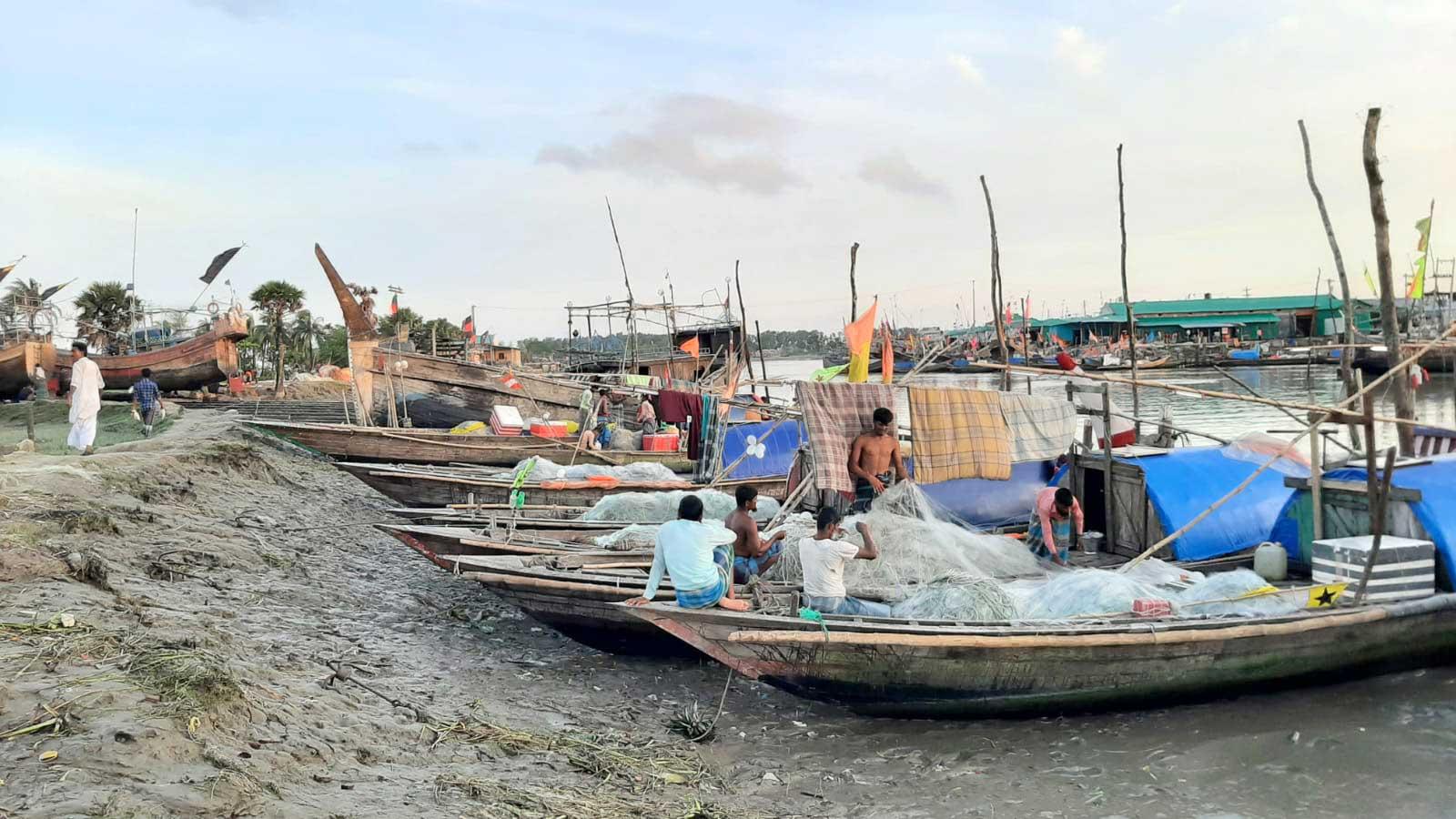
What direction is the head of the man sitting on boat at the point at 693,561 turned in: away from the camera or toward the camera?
away from the camera

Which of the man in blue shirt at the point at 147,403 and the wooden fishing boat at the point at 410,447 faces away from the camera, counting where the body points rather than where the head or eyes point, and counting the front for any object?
the man in blue shirt

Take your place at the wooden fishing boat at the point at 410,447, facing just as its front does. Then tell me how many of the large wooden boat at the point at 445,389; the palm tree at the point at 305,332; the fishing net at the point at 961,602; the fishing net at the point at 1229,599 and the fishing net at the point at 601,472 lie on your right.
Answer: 2

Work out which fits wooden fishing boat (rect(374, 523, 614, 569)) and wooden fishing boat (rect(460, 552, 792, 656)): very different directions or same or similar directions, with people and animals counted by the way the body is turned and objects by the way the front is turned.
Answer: same or similar directions

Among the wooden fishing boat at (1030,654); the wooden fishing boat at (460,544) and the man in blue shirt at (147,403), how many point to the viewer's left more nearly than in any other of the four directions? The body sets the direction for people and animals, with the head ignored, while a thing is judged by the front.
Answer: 2

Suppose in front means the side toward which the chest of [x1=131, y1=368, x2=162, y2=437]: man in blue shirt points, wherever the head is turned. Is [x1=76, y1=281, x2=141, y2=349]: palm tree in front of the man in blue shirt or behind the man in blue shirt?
in front

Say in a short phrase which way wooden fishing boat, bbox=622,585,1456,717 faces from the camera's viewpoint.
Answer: facing to the left of the viewer

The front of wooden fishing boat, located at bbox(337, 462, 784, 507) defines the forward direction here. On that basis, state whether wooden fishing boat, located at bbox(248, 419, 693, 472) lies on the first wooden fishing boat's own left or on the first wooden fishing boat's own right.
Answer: on the first wooden fishing boat's own right

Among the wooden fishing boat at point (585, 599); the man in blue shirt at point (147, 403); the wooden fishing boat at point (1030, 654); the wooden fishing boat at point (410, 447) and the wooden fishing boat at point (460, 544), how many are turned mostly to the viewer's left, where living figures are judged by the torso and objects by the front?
4

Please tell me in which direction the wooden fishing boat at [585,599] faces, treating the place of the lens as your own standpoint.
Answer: facing to the left of the viewer

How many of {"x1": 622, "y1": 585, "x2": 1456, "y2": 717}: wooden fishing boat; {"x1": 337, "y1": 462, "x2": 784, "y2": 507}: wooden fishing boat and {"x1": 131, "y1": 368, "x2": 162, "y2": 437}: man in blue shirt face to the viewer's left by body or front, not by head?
2

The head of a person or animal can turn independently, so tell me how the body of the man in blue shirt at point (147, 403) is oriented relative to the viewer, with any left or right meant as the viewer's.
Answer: facing away from the viewer

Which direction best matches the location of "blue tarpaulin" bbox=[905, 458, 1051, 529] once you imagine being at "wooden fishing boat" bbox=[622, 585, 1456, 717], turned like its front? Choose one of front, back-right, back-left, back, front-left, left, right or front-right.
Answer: right

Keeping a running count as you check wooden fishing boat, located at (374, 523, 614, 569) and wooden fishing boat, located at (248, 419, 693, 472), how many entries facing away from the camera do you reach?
0

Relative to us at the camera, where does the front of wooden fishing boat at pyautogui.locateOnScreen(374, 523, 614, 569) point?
facing to the left of the viewer

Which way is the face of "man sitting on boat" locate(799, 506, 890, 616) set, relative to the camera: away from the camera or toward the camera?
away from the camera

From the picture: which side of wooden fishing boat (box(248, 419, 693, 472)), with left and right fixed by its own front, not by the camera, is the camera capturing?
left

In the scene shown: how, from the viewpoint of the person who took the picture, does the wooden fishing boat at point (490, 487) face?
facing to the left of the viewer
